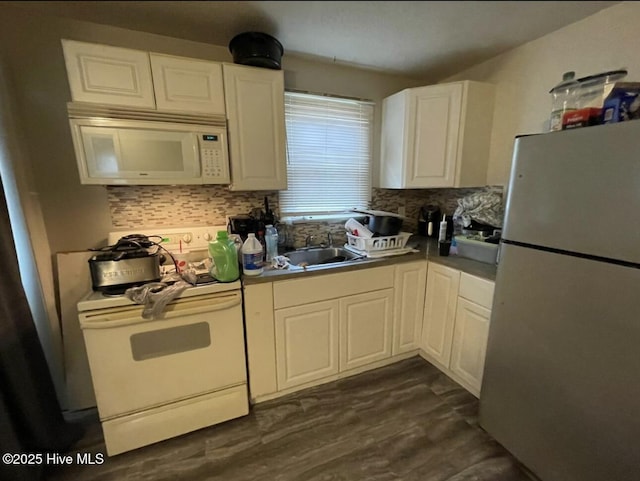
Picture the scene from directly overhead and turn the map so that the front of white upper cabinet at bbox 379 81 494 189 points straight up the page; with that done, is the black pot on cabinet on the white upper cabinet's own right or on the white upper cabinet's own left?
on the white upper cabinet's own right

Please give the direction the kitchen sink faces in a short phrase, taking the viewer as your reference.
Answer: facing the viewer

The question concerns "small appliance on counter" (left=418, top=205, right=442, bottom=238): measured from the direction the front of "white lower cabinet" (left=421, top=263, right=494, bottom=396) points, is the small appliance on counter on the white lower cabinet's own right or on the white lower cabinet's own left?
on the white lower cabinet's own right

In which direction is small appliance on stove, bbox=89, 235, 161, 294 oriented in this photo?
toward the camera

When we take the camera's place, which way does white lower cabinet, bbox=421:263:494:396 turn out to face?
facing the viewer and to the left of the viewer

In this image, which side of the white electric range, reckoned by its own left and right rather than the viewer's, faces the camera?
front

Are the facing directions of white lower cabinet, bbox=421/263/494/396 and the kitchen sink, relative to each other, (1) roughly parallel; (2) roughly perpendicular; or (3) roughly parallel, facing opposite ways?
roughly perpendicular

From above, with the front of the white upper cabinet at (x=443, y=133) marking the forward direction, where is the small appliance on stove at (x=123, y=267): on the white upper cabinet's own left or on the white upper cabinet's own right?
on the white upper cabinet's own right

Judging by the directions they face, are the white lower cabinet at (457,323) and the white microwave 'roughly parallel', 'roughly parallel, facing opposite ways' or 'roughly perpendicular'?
roughly perpendicular
